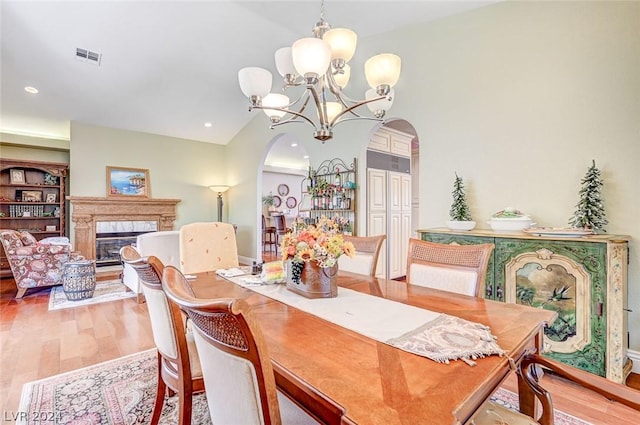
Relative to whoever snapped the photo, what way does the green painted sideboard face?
facing the viewer and to the left of the viewer

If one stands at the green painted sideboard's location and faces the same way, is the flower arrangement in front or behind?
in front

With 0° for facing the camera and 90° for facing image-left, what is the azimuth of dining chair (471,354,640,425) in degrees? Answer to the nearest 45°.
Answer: approximately 135°

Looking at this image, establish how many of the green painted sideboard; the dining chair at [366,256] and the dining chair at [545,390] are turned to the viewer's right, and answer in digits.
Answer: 0

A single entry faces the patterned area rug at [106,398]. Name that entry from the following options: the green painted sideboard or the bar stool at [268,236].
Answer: the green painted sideboard

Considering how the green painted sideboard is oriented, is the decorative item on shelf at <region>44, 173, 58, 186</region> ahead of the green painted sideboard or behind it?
ahead

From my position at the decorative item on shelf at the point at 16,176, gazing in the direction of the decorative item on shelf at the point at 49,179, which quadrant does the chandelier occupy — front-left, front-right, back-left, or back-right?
front-right

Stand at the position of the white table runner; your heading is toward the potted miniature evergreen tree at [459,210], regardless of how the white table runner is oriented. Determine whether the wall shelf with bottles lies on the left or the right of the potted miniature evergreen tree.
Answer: left

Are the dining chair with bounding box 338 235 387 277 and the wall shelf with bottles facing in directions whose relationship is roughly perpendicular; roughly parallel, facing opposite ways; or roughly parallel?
roughly parallel

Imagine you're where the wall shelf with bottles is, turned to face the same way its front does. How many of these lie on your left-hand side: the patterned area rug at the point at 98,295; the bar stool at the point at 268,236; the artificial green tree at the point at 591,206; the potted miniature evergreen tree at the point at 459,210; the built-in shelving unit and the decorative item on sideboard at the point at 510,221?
3
